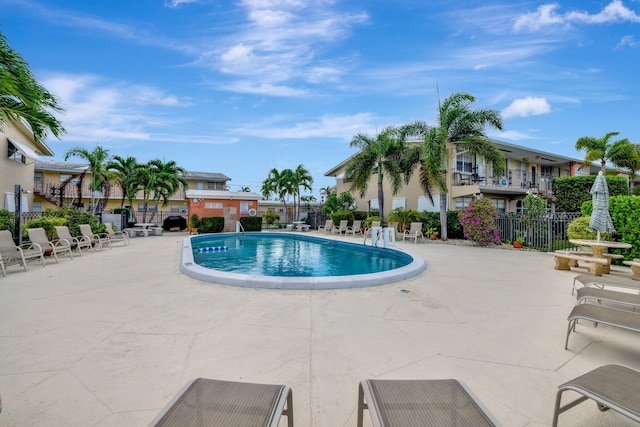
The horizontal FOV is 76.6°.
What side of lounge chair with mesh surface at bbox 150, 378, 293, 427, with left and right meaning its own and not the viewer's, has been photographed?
back

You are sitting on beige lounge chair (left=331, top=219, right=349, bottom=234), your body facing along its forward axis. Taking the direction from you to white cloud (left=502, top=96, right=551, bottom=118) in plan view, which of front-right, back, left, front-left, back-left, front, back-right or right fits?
back-left

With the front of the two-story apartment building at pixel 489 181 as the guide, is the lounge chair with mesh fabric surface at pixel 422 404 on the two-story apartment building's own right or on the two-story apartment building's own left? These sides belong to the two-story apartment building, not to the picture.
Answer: on the two-story apartment building's own right

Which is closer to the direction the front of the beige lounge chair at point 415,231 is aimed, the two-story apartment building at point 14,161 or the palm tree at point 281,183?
the two-story apartment building

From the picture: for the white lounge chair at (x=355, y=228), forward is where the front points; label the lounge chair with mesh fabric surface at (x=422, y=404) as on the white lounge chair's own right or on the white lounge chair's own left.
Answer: on the white lounge chair's own left

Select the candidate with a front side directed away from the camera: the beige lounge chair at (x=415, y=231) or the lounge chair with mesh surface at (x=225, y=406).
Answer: the lounge chair with mesh surface

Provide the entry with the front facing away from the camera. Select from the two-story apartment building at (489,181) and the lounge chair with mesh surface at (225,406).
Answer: the lounge chair with mesh surface

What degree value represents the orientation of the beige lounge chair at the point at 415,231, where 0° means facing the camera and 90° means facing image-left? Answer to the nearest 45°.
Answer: approximately 45°

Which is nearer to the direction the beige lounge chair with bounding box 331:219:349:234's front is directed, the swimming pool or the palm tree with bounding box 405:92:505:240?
the swimming pool

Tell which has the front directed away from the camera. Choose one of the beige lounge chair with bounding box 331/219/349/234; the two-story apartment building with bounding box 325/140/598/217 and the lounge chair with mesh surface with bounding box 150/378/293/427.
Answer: the lounge chair with mesh surface
